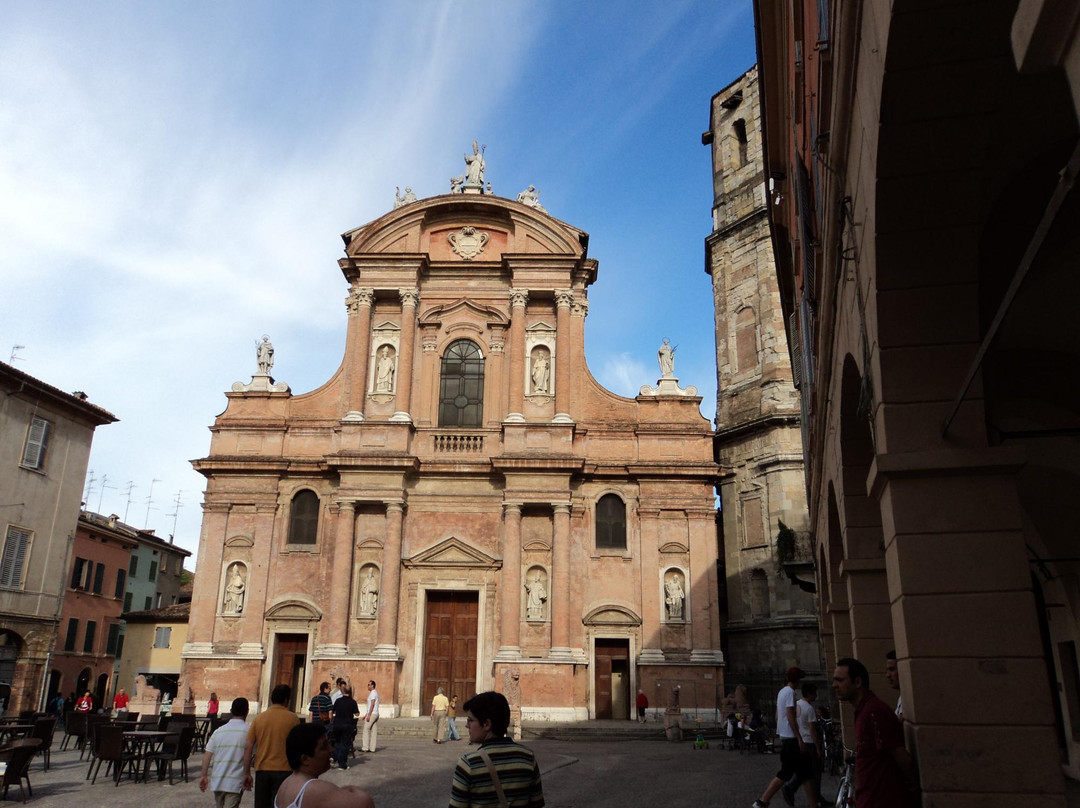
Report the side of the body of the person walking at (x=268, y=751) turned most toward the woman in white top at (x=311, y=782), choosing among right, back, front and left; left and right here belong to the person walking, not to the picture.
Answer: back

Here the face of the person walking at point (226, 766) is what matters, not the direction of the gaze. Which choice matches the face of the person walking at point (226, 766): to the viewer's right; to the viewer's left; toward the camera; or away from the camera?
away from the camera

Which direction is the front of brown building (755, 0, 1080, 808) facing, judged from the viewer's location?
facing to the left of the viewer

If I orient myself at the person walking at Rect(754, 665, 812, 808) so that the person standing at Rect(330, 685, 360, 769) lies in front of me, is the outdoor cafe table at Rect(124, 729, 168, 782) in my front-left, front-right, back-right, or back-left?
front-left

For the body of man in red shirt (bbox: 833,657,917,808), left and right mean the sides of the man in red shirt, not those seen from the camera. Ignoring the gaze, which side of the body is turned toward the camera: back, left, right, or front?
left

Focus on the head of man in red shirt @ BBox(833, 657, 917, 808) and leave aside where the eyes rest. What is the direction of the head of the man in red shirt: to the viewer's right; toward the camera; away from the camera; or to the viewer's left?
to the viewer's left

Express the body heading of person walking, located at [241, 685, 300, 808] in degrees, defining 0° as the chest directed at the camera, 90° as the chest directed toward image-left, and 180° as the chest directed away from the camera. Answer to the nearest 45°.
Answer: approximately 180°

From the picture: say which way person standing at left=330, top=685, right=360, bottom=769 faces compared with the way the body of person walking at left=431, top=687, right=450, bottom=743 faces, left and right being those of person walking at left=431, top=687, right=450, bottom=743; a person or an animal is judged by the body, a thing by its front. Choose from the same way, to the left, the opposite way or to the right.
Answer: the same way

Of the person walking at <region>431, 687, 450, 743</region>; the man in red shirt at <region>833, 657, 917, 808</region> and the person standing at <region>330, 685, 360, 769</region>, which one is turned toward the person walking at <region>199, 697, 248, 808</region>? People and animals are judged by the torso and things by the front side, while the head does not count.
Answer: the man in red shirt
